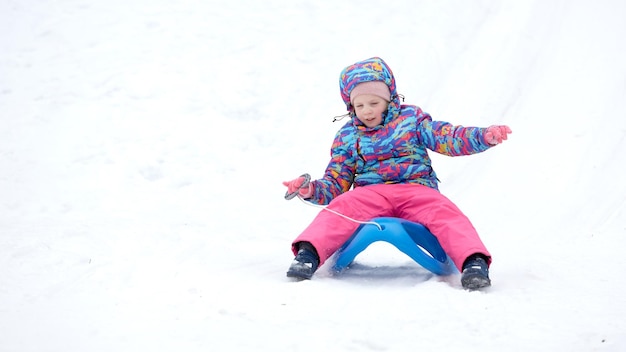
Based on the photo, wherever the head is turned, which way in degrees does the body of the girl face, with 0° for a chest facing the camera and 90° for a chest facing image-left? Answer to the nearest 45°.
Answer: approximately 0°

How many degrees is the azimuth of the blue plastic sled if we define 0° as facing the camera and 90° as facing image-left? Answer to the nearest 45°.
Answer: approximately 0°
